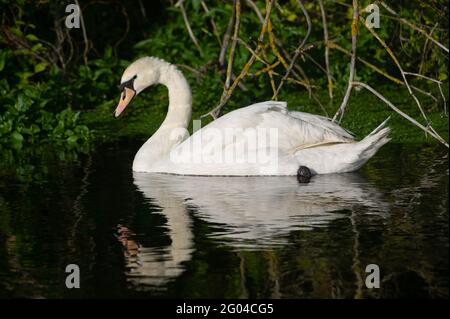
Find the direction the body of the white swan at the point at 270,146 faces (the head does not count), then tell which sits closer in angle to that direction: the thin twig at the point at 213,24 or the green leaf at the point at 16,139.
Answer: the green leaf

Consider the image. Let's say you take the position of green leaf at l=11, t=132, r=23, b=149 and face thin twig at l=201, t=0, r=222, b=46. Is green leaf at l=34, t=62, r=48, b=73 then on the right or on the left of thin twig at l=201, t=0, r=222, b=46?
left

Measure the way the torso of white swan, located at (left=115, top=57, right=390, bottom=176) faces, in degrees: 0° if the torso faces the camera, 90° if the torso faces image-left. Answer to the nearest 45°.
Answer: approximately 90°

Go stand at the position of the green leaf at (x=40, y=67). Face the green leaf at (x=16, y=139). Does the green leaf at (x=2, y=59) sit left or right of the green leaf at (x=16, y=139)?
right

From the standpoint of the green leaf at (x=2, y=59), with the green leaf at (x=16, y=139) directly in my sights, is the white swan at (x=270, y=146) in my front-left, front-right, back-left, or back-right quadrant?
front-left

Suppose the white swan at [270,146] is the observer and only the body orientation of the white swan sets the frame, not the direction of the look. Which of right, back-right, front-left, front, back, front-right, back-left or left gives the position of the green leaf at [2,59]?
front-right

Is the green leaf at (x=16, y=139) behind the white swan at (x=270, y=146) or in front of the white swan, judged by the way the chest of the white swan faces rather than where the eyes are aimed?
in front

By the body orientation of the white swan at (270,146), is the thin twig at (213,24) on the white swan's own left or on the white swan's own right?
on the white swan's own right

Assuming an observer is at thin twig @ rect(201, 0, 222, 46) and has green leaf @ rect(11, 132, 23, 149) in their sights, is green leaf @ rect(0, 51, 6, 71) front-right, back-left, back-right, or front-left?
front-right
